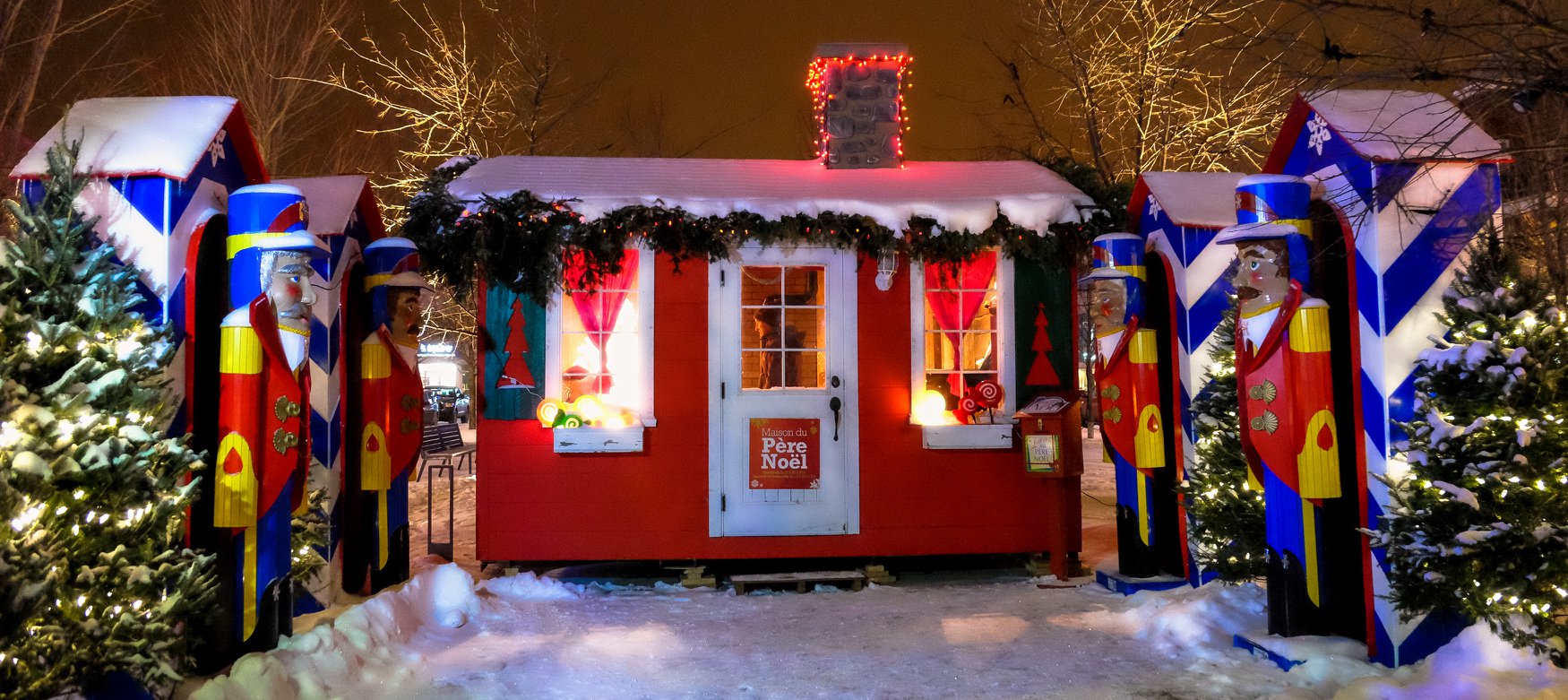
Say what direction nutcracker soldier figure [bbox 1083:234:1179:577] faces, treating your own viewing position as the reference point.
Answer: facing the viewer and to the left of the viewer

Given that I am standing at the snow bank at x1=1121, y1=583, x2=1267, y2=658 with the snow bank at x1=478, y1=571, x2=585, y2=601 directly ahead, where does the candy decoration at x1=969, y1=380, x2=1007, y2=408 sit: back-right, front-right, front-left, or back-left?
front-right

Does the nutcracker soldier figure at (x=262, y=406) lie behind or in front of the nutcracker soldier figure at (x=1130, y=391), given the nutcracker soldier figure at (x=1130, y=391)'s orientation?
in front

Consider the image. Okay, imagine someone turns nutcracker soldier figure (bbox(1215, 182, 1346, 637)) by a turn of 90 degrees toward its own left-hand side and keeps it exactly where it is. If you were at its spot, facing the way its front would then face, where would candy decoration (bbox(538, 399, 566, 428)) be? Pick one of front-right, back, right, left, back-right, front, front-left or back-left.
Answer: back-right

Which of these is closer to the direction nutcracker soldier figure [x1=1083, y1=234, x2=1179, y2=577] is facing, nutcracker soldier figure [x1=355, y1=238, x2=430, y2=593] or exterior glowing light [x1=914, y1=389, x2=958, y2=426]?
the nutcracker soldier figure

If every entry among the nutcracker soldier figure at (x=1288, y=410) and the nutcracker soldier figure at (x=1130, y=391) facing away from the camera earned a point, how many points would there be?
0

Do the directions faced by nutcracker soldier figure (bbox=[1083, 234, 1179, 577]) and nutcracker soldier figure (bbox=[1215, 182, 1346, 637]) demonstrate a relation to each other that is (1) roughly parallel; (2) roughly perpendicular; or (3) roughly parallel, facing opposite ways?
roughly parallel

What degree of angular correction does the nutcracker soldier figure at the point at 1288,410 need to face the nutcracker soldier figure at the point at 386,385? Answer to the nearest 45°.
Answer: approximately 45° to its right

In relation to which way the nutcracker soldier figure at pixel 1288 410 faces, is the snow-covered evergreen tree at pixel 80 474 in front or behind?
in front

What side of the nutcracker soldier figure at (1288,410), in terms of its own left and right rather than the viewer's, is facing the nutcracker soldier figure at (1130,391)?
right

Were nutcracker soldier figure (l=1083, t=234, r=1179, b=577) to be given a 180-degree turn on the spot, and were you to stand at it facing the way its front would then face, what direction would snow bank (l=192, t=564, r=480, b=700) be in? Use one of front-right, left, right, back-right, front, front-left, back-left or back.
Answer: back
